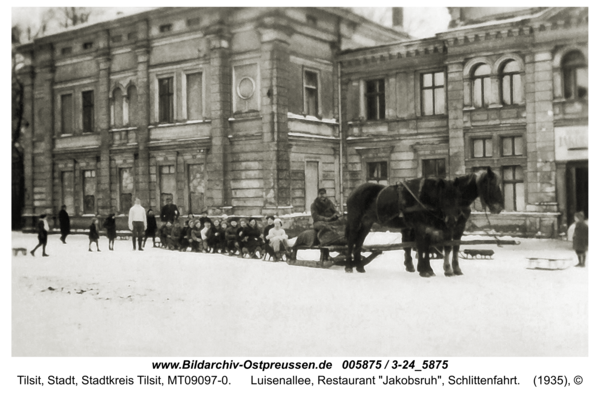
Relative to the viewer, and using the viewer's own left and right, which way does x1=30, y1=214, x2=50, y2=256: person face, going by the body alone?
facing to the right of the viewer

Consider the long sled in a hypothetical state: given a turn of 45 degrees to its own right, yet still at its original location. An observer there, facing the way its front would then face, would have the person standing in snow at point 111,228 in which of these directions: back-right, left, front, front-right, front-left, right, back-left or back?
back-right

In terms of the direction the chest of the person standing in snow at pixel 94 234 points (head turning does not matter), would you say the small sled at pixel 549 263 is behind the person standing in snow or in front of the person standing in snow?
in front

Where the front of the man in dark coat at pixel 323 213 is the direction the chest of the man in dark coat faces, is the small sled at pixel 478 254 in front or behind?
in front

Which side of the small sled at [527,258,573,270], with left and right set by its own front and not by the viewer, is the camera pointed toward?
right

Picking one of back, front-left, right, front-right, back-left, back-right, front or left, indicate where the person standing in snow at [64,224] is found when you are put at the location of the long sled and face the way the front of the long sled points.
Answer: back

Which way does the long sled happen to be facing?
to the viewer's right

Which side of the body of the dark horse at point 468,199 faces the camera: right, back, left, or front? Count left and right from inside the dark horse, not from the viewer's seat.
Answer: right
